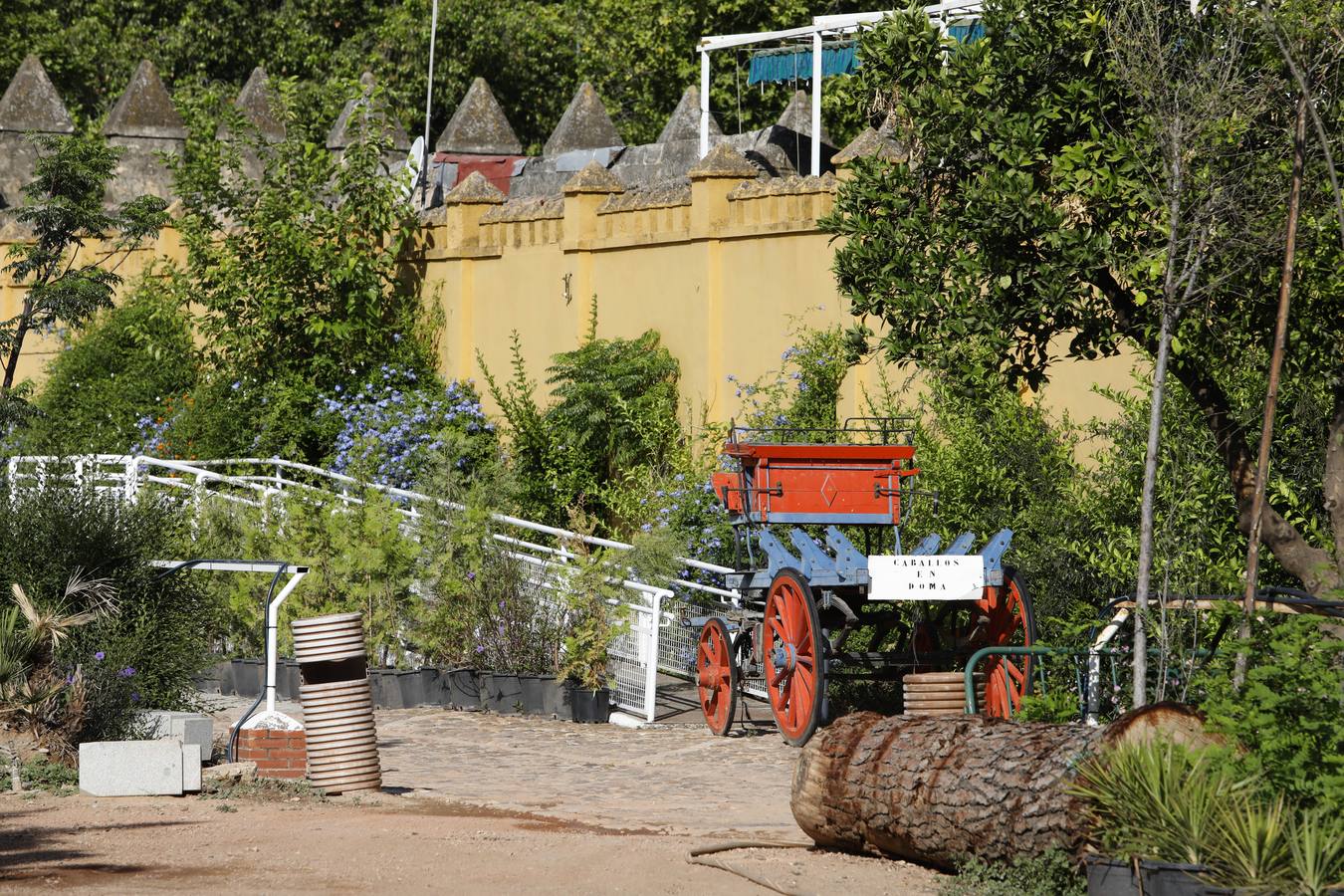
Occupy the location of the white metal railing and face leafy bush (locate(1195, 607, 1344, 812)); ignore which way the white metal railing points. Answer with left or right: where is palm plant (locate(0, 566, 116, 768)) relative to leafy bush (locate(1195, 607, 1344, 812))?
right

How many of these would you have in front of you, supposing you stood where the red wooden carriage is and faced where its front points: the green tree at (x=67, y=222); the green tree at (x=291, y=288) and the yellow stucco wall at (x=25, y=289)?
3

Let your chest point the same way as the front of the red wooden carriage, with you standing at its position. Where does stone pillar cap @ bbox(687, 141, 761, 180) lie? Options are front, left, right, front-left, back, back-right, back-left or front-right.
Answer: front-right

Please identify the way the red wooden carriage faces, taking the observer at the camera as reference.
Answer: facing away from the viewer and to the left of the viewer

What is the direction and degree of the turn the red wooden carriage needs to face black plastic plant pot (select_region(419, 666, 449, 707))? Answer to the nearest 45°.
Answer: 0° — it already faces it

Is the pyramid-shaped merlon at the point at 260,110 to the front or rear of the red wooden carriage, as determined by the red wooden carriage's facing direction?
to the front

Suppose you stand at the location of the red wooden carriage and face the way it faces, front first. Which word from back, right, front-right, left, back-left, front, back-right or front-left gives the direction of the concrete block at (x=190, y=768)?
left

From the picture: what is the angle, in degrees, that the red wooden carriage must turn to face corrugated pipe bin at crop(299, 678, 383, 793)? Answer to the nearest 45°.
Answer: approximately 90° to its left

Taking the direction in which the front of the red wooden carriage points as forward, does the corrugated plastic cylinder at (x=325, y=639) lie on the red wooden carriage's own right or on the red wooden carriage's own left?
on the red wooden carriage's own left

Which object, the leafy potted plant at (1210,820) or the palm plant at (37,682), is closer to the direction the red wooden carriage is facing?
the palm plant

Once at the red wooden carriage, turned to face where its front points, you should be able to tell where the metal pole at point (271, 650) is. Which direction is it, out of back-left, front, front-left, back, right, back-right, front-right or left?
left

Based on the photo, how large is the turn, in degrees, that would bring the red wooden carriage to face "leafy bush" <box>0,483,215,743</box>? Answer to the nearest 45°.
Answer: approximately 45° to its left

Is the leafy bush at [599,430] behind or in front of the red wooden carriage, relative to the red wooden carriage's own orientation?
in front

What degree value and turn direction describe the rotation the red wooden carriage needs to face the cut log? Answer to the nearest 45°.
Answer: approximately 135° to its left

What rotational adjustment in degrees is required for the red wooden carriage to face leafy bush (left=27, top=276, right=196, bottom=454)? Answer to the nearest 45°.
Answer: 0° — it already faces it

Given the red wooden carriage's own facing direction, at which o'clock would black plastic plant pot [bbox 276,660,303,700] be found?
The black plastic plant pot is roughly at 11 o'clock from the red wooden carriage.
